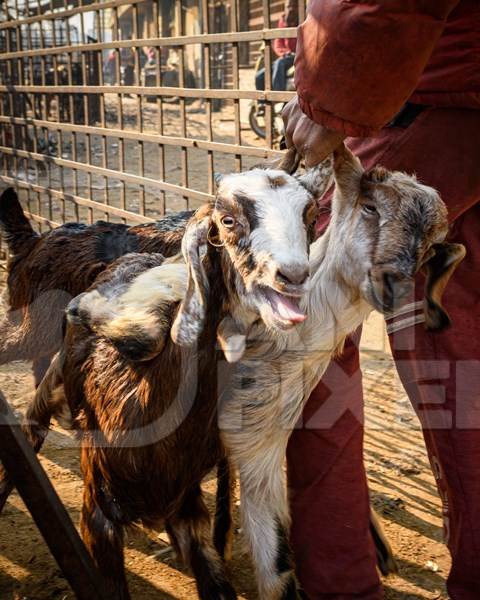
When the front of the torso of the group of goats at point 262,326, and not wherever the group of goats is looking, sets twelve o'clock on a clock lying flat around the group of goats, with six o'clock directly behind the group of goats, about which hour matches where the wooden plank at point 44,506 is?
The wooden plank is roughly at 3 o'clock from the group of goats.

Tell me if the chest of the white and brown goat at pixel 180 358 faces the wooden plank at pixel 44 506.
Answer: no

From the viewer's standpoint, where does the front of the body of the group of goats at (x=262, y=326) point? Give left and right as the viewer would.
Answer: facing the viewer and to the right of the viewer
